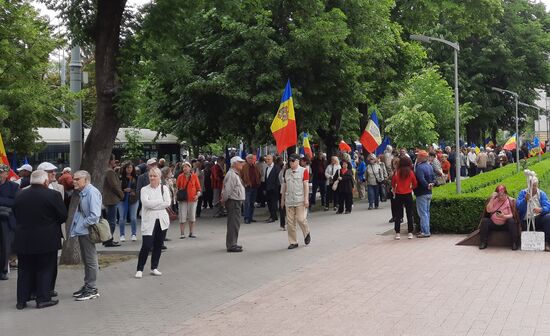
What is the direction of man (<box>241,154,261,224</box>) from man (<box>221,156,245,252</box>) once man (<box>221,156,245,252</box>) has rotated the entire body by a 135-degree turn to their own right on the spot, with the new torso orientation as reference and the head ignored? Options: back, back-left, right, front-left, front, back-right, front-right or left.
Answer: back-right

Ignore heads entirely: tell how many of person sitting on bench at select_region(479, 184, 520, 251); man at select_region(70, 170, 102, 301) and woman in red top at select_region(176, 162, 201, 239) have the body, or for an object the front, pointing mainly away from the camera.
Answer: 0

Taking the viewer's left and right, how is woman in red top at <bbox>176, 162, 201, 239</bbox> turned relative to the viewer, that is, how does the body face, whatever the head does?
facing the viewer

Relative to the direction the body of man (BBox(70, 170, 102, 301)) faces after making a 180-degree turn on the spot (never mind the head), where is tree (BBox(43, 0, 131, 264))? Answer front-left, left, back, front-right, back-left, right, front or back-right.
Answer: left

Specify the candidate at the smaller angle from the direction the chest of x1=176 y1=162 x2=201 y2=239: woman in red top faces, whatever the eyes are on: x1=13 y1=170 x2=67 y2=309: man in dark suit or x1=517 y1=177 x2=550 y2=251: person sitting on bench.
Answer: the man in dark suit

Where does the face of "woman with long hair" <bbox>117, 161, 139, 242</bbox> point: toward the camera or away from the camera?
toward the camera

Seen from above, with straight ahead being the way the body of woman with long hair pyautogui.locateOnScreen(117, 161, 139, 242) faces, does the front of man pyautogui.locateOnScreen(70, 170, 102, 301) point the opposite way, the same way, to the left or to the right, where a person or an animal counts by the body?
to the right

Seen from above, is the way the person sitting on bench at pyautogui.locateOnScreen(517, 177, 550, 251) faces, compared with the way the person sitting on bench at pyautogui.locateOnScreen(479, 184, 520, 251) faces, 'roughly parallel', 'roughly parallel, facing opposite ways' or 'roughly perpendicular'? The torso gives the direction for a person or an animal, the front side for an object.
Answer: roughly parallel

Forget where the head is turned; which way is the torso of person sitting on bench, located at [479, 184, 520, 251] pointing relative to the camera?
toward the camera

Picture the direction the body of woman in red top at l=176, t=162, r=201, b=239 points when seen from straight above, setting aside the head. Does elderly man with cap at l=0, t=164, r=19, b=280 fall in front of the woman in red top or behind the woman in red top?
in front

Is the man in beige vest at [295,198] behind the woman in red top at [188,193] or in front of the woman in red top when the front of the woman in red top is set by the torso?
in front
